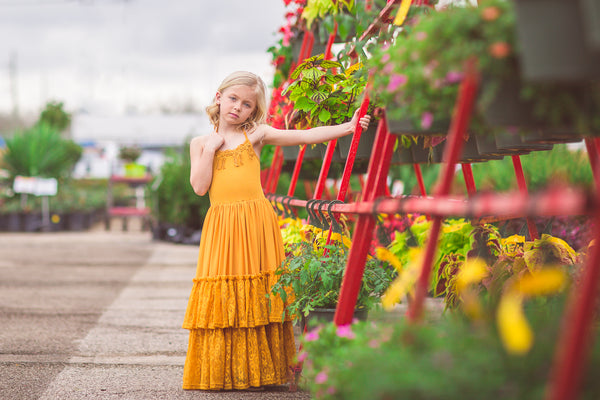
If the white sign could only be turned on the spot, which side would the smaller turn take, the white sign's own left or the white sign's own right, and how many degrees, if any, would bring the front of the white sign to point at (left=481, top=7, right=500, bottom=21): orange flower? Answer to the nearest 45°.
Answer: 0° — it already faces it

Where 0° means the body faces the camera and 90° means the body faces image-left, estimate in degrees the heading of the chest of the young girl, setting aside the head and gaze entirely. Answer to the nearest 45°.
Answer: approximately 0°

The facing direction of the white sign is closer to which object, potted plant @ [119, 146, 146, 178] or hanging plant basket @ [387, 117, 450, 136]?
the hanging plant basket

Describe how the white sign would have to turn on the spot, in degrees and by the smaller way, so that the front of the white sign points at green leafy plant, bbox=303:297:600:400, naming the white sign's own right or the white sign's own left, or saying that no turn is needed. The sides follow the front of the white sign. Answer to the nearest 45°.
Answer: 0° — it already faces it

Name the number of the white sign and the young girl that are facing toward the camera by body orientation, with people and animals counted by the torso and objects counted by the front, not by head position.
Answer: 2

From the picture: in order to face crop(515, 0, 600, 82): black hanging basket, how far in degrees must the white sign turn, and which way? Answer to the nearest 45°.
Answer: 0° — it already faces it

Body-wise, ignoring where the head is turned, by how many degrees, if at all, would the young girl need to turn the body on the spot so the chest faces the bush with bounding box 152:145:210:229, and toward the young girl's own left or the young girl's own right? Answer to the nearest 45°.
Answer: approximately 180°

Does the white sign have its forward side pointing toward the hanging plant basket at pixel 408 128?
yes

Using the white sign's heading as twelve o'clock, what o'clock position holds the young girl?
The young girl is roughly at 12 o'clock from the white sign.

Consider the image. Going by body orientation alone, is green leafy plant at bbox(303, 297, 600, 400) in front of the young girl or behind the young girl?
in front
